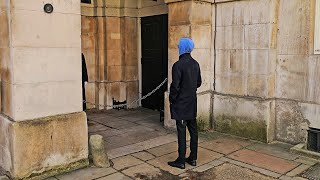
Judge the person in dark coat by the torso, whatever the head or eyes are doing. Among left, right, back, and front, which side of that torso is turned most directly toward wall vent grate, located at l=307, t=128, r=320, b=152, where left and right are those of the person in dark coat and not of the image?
right

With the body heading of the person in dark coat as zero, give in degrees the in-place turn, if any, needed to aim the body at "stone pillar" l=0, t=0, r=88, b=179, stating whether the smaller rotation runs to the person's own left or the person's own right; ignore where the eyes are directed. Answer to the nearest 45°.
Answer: approximately 45° to the person's own left

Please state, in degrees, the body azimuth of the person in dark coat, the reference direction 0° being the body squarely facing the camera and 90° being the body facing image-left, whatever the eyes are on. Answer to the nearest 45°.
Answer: approximately 135°
